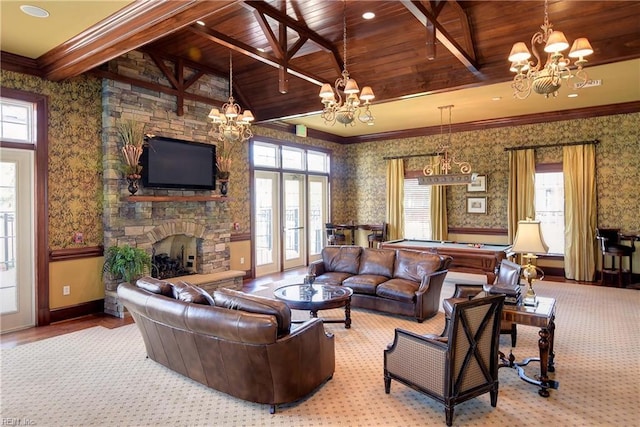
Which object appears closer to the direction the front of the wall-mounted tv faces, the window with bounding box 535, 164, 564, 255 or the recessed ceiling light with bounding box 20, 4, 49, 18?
the window

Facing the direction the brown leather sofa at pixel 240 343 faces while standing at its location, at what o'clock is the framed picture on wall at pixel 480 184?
The framed picture on wall is roughly at 12 o'clock from the brown leather sofa.

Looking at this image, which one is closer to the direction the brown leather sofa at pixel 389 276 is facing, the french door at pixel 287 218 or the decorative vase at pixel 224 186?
the decorative vase

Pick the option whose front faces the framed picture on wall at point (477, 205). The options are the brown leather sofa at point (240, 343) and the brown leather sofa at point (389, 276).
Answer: the brown leather sofa at point (240, 343)

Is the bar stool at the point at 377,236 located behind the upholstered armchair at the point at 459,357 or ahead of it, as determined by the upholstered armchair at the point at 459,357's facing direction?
ahead

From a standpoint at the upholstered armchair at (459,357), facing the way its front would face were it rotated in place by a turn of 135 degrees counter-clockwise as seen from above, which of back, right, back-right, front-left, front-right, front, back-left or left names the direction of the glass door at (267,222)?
back-right

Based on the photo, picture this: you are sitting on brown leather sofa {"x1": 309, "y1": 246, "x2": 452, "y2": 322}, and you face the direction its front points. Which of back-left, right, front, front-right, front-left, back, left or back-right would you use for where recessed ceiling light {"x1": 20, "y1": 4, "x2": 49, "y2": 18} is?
front

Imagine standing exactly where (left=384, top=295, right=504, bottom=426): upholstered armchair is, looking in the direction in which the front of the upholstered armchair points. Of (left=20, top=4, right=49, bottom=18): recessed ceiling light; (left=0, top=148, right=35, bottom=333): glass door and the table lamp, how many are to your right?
1

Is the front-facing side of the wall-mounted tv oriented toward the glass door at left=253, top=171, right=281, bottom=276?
no

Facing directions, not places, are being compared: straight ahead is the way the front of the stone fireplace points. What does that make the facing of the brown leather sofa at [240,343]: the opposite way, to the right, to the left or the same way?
to the left

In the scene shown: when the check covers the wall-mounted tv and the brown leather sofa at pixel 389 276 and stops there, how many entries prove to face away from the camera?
0

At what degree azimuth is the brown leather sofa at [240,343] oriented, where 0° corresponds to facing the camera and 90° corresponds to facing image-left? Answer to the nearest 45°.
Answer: approximately 225°

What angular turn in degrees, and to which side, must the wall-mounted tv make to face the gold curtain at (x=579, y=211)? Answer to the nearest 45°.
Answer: approximately 45° to its left

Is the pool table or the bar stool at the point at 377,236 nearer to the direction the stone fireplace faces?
the pool table

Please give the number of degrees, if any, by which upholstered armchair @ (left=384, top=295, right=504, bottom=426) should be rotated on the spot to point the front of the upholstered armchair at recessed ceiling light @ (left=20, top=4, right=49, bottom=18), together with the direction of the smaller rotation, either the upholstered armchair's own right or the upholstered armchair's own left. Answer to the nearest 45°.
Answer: approximately 45° to the upholstered armchair's own left

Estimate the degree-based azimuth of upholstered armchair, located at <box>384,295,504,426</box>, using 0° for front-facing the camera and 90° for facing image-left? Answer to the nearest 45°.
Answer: approximately 135°

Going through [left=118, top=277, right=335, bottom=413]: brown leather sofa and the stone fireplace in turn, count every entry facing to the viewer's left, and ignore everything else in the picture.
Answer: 0

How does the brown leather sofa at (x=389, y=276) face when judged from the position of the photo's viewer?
facing the viewer and to the left of the viewer

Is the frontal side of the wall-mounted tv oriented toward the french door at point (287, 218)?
no

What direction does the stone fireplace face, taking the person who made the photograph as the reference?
facing the viewer and to the right of the viewer

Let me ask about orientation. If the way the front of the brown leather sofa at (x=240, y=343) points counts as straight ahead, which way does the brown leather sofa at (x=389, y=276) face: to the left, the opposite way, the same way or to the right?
the opposite way

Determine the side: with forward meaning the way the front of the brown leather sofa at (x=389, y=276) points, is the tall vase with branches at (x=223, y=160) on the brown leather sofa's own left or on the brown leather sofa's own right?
on the brown leather sofa's own right

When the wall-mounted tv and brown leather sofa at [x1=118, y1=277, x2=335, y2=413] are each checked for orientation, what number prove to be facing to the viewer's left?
0

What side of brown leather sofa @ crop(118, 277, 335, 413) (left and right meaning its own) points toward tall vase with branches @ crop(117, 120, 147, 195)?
left

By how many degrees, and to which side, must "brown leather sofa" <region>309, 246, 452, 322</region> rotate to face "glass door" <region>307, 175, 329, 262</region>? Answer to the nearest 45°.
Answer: approximately 135° to its right
